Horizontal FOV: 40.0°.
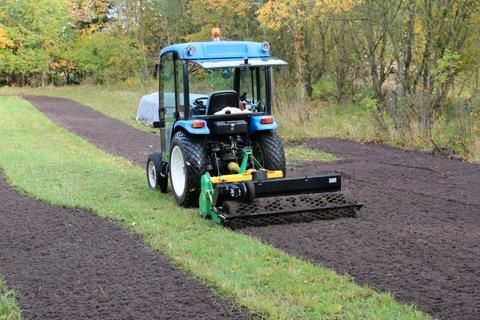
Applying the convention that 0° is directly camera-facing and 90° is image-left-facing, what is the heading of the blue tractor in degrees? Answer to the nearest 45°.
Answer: approximately 135°

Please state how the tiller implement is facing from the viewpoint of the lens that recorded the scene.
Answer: facing away from the viewer and to the left of the viewer
